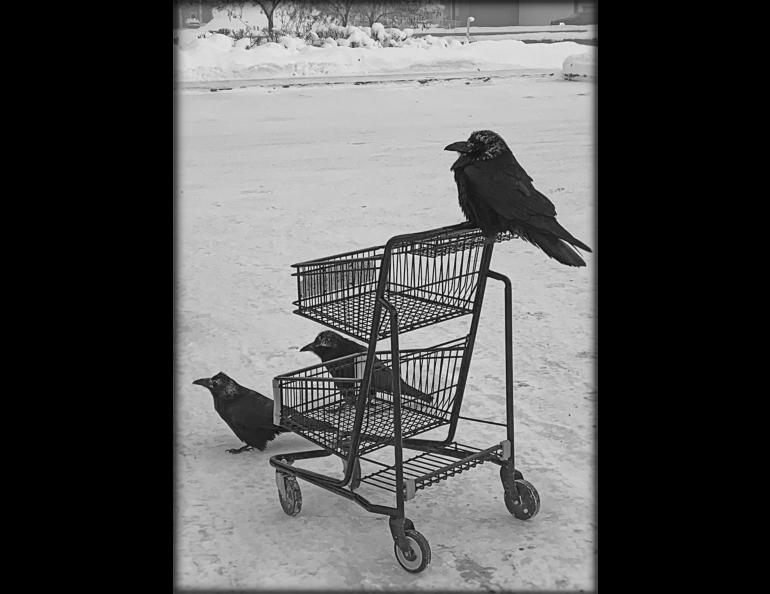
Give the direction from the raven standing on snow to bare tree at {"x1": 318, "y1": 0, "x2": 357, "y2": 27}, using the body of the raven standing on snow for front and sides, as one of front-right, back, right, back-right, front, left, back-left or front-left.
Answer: right

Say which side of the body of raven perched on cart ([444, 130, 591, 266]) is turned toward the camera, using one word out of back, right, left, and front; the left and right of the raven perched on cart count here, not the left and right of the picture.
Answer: left

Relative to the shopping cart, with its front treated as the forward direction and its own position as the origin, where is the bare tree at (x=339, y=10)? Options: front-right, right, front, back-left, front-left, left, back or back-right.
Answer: front-right

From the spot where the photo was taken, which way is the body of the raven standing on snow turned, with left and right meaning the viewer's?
facing to the left of the viewer

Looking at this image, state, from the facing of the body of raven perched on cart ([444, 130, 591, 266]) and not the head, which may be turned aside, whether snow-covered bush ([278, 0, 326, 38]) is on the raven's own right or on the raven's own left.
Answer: on the raven's own right

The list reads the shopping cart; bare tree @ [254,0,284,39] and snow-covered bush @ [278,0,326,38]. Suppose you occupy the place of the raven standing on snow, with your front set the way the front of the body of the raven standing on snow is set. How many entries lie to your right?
2

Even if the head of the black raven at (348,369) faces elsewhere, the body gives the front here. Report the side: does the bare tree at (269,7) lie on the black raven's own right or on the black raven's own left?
on the black raven's own right

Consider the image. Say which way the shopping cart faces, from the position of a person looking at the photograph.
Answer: facing away from the viewer and to the left of the viewer

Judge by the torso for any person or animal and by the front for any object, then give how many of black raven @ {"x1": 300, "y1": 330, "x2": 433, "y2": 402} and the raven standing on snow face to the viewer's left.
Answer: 2

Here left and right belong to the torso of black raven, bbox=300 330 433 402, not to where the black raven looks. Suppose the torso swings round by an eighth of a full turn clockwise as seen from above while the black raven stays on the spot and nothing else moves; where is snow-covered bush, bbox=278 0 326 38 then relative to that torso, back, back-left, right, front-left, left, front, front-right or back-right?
front-right

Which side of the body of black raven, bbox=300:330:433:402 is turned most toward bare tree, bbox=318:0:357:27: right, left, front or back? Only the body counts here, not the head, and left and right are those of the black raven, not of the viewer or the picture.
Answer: right

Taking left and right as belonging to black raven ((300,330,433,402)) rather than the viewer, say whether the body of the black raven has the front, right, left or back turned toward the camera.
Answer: left

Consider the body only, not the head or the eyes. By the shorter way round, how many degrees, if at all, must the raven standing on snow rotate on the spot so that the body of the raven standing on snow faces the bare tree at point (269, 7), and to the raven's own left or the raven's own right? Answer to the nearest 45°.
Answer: approximately 90° to the raven's own right

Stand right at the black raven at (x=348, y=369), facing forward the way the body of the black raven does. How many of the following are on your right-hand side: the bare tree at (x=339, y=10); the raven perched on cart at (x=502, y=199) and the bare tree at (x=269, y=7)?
2
